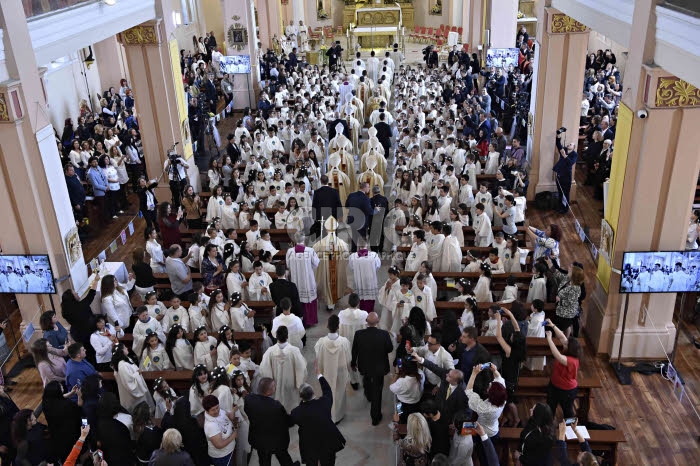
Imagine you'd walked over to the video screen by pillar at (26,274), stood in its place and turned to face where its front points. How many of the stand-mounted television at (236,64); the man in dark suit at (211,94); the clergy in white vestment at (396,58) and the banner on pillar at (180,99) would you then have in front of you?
0

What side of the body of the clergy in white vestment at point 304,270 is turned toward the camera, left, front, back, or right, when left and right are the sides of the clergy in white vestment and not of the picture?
back

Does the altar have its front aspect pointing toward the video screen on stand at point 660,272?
yes

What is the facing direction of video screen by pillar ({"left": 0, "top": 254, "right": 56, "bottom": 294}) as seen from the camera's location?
facing the viewer

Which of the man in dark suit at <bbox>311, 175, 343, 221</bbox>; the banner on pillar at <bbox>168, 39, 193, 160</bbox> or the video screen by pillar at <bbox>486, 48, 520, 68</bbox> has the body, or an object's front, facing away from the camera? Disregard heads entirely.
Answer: the man in dark suit

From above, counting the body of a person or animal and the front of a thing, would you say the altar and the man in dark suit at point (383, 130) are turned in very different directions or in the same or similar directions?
very different directions

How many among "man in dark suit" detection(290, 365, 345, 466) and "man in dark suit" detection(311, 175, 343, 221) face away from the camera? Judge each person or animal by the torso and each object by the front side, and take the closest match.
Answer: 2

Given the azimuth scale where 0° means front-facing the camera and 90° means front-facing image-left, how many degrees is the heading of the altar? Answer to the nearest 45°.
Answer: approximately 0°

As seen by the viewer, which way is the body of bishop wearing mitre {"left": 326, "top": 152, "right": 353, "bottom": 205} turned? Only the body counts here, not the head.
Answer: away from the camera

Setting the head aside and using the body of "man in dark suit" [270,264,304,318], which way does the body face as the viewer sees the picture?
away from the camera

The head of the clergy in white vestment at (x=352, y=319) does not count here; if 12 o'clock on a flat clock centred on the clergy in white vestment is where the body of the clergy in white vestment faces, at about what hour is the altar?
The altar is roughly at 12 o'clock from the clergy in white vestment.

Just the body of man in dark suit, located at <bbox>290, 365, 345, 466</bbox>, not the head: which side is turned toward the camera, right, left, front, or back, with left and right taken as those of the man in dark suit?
back

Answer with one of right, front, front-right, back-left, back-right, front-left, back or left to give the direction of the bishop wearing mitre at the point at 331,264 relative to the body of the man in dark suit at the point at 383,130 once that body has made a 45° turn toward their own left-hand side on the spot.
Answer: back-left

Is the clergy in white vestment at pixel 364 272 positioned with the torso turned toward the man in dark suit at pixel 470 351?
no

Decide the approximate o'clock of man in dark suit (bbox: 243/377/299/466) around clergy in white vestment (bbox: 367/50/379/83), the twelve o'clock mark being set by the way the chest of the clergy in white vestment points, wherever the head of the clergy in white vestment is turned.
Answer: The man in dark suit is roughly at 6 o'clock from the clergy in white vestment.

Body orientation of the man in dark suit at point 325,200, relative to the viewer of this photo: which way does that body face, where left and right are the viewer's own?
facing away from the viewer

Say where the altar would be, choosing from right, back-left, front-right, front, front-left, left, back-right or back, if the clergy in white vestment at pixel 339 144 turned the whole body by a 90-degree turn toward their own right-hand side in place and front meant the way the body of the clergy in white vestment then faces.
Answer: left

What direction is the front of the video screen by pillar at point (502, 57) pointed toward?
toward the camera

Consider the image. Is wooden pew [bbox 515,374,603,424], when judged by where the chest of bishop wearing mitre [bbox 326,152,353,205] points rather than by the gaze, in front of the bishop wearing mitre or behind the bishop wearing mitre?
behind

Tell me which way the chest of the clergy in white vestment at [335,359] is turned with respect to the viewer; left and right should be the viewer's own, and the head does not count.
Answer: facing away from the viewer
